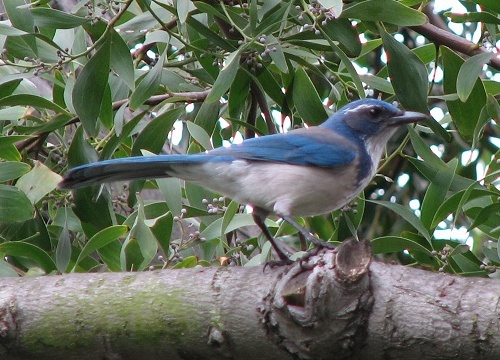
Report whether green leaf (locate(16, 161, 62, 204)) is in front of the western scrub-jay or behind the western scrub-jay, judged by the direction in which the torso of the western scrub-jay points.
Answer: behind

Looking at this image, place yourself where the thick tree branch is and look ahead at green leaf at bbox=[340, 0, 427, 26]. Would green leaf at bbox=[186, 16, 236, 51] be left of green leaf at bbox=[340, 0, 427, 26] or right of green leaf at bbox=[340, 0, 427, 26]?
left

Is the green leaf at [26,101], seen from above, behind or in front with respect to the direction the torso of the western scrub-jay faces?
behind

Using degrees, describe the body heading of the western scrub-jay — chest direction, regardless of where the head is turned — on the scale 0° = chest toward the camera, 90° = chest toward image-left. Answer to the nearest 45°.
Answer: approximately 270°

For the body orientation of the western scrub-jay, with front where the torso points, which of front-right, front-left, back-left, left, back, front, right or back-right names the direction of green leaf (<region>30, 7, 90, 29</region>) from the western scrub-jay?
back

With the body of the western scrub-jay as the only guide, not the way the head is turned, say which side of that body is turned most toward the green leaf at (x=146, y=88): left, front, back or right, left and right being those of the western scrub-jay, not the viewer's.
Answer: back

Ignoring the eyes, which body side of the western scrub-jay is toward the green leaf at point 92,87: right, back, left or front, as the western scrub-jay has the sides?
back
